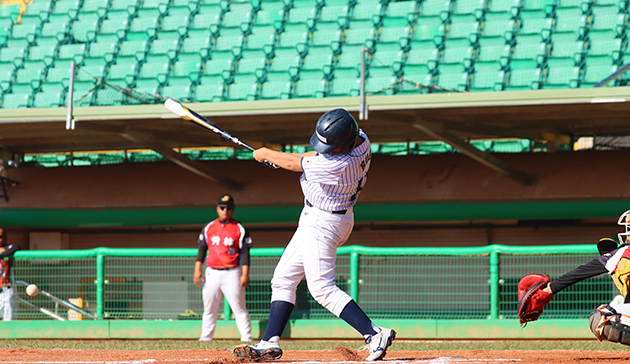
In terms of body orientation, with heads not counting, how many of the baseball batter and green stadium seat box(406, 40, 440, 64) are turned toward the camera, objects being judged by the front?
1

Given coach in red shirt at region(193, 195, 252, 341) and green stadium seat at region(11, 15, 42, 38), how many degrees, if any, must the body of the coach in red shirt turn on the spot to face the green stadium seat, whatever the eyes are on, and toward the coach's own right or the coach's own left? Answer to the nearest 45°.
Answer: approximately 135° to the coach's own right

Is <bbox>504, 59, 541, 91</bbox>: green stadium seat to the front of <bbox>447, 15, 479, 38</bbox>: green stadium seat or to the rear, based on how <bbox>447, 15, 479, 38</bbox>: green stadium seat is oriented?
to the front

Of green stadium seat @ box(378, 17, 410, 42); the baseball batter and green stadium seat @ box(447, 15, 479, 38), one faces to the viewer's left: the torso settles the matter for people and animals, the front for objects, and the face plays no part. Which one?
the baseball batter

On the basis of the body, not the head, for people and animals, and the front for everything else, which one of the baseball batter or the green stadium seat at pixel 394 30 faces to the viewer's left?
the baseball batter

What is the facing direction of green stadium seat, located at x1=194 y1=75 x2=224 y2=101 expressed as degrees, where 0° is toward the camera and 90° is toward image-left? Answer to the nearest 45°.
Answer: approximately 45°

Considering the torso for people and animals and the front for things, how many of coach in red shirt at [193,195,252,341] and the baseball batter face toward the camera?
1

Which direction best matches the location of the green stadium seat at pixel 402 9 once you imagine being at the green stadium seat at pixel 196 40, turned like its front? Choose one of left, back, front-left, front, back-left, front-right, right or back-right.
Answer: back-left

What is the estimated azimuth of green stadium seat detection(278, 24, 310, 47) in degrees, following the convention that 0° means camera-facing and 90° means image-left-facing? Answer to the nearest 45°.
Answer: approximately 45°

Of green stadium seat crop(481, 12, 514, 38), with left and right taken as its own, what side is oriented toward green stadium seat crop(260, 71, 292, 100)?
right

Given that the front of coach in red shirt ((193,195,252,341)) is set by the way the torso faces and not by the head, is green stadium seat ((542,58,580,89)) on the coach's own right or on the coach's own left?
on the coach's own left
